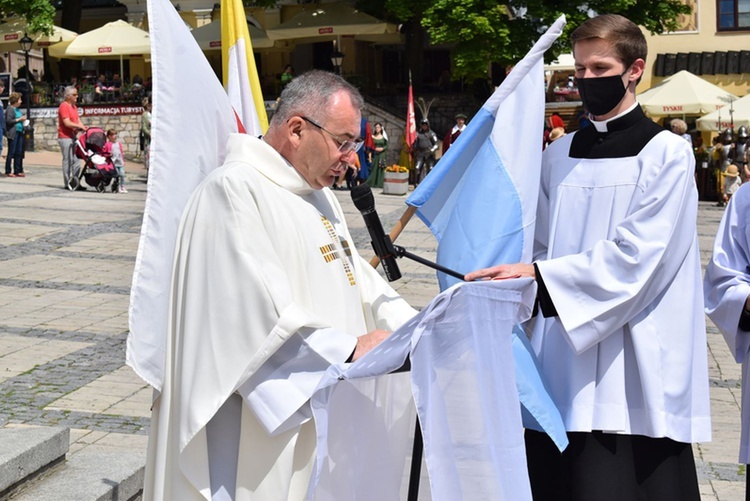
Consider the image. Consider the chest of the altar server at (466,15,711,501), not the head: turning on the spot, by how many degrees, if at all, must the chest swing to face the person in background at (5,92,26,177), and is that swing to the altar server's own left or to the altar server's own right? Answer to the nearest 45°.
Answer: approximately 90° to the altar server's own right

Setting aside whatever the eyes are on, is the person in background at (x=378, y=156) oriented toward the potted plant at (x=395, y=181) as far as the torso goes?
yes

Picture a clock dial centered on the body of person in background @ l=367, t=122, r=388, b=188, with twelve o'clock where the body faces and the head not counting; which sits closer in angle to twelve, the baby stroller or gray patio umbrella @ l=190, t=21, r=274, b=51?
the baby stroller

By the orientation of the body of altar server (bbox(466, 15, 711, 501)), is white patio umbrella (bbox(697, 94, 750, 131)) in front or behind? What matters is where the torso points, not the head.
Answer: behind

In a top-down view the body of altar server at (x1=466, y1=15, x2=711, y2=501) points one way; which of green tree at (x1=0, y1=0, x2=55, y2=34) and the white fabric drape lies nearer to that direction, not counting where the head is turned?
the white fabric drape

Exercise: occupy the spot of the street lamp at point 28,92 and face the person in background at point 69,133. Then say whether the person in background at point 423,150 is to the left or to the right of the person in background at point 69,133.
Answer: left

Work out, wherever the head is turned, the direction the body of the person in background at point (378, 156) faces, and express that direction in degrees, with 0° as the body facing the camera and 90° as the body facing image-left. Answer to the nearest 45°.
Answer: approximately 0°

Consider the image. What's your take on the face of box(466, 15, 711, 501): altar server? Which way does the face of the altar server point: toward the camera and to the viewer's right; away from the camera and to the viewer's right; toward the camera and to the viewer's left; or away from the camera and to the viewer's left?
toward the camera and to the viewer's left

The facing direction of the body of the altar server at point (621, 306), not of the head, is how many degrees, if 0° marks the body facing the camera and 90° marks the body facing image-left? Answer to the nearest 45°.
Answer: approximately 45°

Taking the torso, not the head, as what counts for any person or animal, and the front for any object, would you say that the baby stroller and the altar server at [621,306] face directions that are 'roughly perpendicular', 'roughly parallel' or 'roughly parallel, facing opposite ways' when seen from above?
roughly perpendicular
